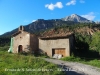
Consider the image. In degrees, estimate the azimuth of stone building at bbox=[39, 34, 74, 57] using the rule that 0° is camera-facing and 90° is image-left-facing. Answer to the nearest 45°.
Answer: approximately 0°

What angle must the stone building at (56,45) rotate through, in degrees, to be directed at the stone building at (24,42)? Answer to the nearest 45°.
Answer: approximately 135° to its right
